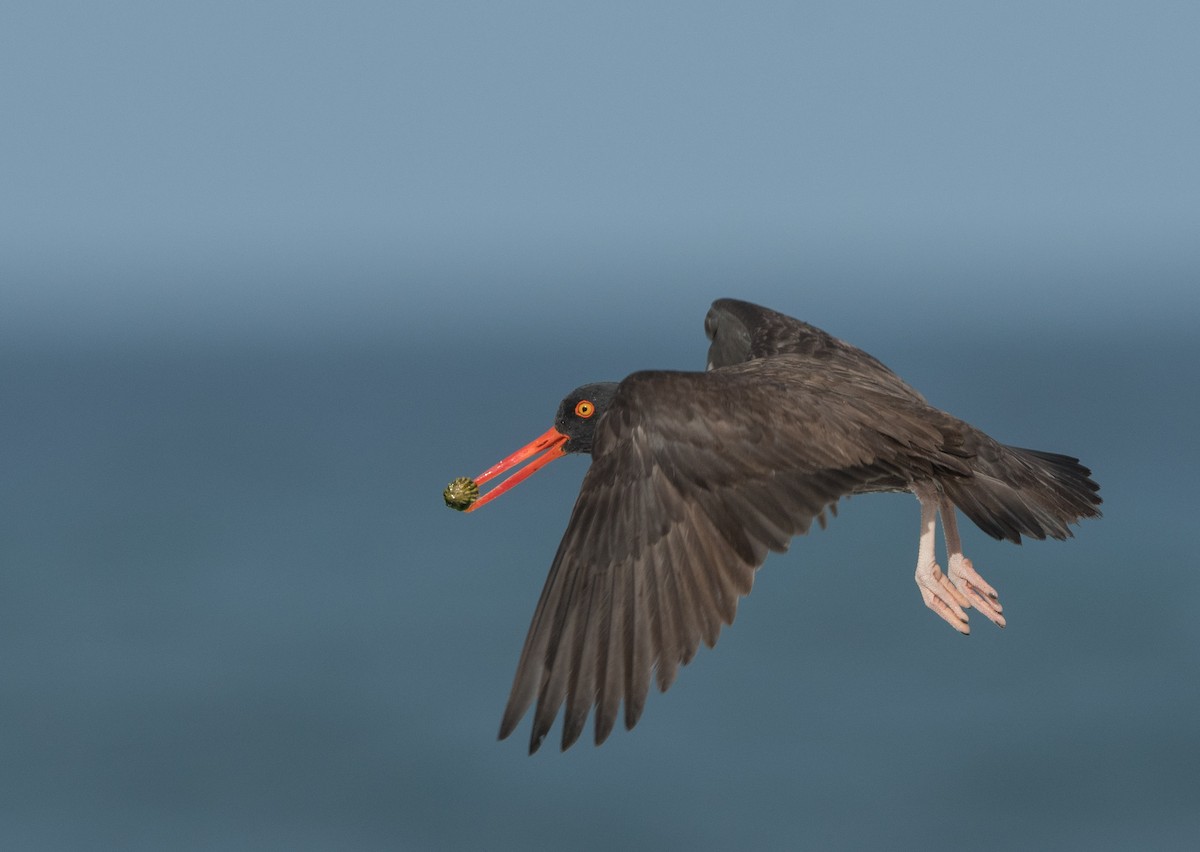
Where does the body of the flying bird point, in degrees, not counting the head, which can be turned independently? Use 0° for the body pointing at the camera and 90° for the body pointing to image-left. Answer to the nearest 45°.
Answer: approximately 90°
